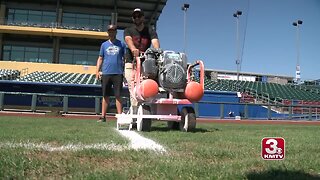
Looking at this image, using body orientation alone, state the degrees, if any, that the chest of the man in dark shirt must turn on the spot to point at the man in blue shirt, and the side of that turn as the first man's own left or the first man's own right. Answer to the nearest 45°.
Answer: approximately 135° to the first man's own right

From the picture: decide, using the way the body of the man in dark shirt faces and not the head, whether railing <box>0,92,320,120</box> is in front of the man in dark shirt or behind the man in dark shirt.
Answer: behind

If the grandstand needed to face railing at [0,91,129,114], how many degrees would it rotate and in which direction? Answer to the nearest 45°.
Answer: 0° — it already faces it

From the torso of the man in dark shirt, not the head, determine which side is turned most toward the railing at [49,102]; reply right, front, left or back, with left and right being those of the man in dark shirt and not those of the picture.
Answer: back

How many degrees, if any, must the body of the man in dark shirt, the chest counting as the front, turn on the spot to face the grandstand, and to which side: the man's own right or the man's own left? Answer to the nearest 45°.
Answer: approximately 180°

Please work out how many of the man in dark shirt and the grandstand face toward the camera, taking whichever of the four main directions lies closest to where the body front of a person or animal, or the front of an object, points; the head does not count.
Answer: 2

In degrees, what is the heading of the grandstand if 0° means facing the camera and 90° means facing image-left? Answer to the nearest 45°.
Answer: approximately 0°
